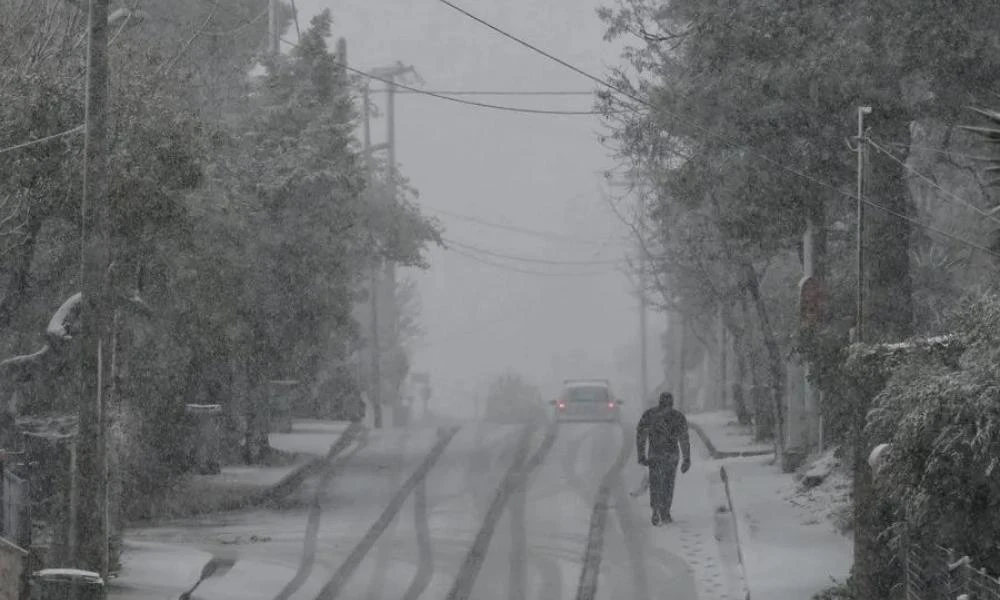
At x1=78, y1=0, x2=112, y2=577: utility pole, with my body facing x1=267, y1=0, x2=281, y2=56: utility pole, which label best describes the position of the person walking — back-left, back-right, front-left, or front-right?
front-right

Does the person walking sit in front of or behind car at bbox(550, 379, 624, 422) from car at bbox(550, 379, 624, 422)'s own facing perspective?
behind

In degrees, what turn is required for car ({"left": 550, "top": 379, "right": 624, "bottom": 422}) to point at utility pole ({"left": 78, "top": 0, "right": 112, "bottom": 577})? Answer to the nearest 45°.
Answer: approximately 180°

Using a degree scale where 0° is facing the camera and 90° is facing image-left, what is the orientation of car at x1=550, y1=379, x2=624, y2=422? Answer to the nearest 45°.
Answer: approximately 180°

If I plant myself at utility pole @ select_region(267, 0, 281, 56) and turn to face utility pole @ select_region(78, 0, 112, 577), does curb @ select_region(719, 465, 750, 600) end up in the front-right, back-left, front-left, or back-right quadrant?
front-left

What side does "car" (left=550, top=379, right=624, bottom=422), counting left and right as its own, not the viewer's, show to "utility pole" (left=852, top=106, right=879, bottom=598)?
back

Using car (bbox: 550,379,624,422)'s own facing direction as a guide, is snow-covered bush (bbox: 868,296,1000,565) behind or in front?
behind

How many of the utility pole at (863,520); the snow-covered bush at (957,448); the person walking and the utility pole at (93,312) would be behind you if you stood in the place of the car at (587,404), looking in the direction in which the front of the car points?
4

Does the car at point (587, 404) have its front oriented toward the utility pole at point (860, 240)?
no

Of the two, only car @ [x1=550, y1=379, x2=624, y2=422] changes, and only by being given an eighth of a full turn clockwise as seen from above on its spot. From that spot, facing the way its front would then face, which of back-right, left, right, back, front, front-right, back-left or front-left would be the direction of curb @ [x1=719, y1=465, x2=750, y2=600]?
back-right

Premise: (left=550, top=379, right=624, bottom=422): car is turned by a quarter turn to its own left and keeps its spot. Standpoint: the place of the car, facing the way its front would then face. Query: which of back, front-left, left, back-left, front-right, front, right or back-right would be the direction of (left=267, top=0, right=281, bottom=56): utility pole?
front-left
